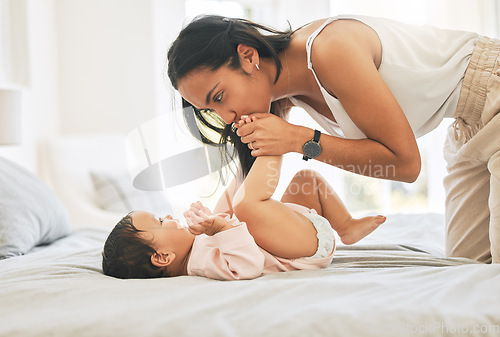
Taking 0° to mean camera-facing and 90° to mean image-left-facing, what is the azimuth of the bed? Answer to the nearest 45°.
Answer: approximately 270°
